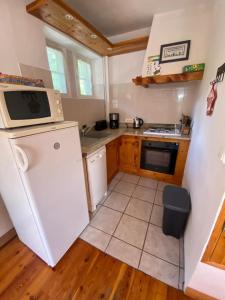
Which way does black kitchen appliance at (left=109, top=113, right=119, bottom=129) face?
toward the camera

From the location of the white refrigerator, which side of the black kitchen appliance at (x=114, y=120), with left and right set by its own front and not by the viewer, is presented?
front

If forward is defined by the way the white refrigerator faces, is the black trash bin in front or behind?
in front

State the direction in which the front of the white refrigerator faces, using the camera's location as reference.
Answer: facing the viewer and to the right of the viewer

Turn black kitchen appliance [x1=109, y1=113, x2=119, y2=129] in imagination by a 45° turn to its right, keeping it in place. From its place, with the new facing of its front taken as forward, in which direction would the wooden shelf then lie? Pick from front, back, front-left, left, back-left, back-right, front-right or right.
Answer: left

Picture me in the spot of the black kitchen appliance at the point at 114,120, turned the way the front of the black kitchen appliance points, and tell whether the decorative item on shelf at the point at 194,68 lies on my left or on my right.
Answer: on my left

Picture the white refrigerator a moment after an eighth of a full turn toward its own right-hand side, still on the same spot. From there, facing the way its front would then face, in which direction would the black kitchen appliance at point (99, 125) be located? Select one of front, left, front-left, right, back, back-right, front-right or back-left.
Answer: back-left

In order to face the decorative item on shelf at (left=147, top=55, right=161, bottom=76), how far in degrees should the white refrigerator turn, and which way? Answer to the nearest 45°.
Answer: approximately 45° to its left

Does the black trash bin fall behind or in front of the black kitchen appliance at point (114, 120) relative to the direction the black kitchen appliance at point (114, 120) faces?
in front

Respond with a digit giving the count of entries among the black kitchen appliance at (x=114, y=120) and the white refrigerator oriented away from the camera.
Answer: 0

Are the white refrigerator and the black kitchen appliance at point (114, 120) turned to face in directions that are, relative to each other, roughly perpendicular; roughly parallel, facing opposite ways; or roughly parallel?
roughly perpendicular

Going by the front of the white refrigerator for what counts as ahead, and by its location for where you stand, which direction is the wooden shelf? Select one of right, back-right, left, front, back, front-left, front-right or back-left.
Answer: front-left
